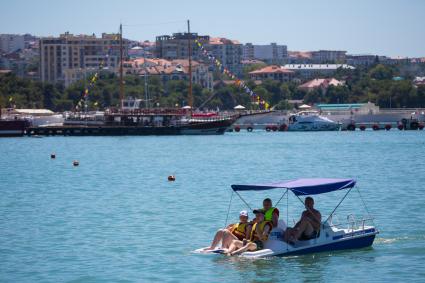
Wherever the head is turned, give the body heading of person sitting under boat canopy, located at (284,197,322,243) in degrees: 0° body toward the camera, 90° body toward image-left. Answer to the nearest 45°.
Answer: approximately 45°

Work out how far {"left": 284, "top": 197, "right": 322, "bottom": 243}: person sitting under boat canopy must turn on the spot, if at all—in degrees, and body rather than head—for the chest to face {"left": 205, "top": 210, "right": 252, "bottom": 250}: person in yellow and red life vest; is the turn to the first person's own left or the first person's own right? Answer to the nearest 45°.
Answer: approximately 45° to the first person's own right

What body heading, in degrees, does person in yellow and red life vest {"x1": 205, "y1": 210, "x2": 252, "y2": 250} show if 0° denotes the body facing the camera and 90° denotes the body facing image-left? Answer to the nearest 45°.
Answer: approximately 45°

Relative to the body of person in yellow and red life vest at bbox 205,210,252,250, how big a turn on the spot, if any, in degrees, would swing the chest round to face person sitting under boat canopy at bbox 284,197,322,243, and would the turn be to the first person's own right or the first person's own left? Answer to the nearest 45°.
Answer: approximately 135° to the first person's own left
